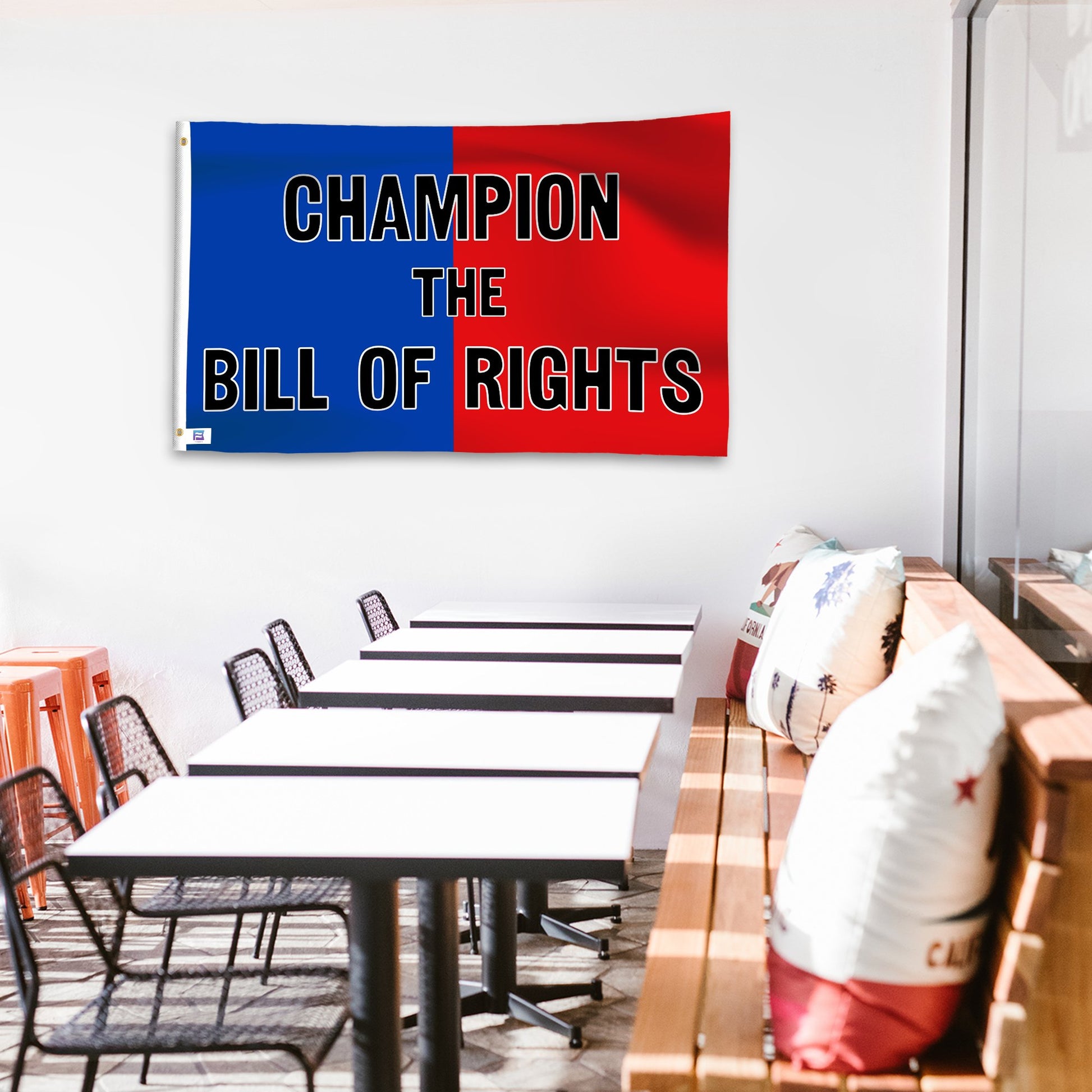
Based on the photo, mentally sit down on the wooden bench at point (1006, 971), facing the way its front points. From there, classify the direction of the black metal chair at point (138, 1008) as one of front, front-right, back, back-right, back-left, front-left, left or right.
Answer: front

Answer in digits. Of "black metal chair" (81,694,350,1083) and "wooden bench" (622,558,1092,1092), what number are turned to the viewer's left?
1

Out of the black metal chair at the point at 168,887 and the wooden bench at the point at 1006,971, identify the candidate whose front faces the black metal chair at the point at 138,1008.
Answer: the wooden bench

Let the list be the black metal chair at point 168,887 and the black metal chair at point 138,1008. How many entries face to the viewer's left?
0

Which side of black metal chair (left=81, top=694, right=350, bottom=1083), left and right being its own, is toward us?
right

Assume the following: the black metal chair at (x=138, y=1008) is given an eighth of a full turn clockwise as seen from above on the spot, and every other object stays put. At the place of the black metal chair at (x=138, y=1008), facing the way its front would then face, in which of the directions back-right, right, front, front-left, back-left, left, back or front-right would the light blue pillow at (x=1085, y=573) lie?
front-left

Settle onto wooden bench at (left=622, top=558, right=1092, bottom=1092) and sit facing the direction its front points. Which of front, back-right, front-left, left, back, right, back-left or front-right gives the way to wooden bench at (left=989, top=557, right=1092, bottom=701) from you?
right

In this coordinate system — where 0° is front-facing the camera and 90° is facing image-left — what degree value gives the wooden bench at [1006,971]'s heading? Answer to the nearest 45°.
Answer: approximately 90°

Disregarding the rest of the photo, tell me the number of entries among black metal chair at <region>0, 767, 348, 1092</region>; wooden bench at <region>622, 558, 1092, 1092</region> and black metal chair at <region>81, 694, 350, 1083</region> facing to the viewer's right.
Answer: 2

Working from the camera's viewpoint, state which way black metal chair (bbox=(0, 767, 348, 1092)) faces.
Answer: facing to the right of the viewer

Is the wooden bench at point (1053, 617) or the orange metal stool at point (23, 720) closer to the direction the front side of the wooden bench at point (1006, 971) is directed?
the orange metal stool

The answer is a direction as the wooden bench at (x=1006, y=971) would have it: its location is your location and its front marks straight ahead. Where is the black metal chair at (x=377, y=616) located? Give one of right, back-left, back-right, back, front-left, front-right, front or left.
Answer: front-right

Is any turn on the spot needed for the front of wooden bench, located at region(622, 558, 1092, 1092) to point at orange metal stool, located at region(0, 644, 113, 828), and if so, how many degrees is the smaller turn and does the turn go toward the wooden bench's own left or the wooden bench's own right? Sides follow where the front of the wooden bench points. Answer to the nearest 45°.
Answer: approximately 45° to the wooden bench's own right
